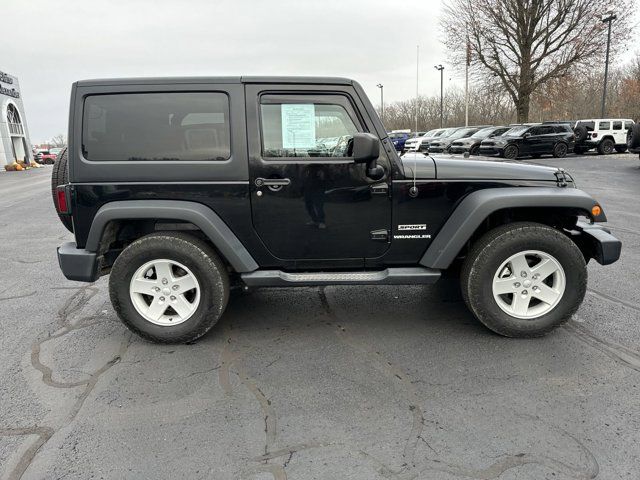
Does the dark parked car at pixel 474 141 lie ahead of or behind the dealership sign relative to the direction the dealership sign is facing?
ahead

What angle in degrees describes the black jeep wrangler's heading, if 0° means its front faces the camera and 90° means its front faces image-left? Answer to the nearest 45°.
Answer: approximately 270°

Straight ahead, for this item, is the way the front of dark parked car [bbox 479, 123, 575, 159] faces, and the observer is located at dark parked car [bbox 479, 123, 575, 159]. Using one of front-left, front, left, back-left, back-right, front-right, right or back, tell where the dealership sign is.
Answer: front-right

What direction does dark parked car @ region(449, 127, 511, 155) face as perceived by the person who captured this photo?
facing the viewer and to the left of the viewer

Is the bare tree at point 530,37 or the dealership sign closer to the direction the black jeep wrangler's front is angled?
the bare tree

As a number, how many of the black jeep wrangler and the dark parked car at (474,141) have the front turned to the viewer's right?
1

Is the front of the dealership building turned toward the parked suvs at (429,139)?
yes

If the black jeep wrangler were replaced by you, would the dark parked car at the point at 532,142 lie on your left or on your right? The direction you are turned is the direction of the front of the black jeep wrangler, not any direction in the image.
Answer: on your left

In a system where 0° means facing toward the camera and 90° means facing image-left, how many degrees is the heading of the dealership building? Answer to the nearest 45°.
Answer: approximately 315°

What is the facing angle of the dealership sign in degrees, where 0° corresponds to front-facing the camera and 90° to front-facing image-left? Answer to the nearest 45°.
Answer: approximately 315°

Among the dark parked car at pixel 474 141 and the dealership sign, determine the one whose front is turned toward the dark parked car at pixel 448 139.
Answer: the dealership sign

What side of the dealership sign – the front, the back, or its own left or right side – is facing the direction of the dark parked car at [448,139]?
front
